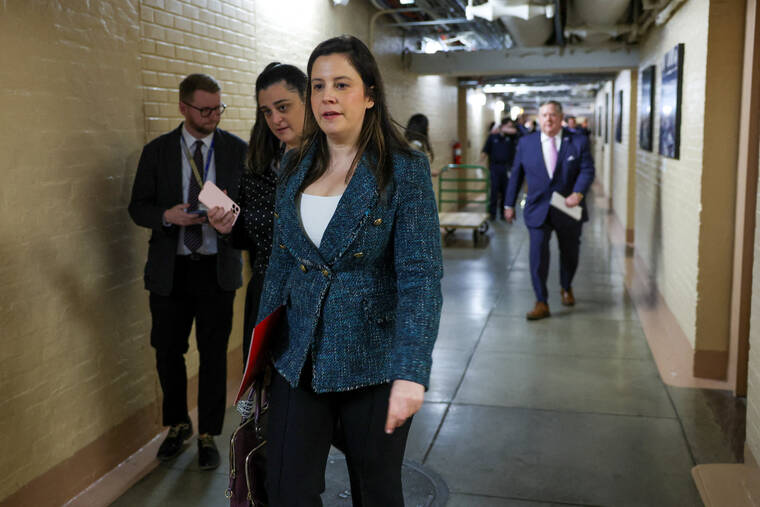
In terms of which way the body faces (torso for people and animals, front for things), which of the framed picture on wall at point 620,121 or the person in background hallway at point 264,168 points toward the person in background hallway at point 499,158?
the framed picture on wall

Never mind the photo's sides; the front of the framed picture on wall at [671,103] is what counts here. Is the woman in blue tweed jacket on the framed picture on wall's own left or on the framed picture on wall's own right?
on the framed picture on wall's own left

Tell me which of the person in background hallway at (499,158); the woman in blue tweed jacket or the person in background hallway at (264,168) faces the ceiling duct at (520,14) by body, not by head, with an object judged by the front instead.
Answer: the person in background hallway at (499,158)

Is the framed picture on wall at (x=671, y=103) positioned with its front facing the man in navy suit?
yes

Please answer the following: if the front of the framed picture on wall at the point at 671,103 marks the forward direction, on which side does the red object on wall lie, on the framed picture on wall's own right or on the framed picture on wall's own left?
on the framed picture on wall's own right

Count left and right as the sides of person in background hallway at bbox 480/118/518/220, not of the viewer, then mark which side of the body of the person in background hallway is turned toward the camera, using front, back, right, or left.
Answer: front

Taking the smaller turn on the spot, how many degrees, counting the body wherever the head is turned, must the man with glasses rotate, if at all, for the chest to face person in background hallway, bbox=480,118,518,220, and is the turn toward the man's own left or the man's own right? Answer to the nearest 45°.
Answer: approximately 135° to the man's own left

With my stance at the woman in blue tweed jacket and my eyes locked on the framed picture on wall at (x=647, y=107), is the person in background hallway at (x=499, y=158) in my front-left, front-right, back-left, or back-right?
front-left

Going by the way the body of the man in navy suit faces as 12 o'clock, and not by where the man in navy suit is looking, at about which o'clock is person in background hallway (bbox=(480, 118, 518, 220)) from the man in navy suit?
The person in background hallway is roughly at 6 o'clock from the man in navy suit.

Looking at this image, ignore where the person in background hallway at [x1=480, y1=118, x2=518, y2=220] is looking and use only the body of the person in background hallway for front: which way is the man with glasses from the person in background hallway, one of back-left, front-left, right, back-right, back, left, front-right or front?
front

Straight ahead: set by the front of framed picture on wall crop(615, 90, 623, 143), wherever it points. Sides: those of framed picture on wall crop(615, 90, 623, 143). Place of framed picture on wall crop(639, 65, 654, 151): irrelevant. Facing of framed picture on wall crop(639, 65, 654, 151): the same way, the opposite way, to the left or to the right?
the same way

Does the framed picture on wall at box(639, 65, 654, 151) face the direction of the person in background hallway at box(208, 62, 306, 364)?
no

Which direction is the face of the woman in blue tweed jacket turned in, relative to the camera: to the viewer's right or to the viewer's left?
to the viewer's left

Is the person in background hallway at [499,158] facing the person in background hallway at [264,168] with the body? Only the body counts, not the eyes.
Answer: yes

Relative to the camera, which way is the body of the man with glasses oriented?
toward the camera

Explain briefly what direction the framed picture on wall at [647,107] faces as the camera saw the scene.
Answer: facing to the left of the viewer

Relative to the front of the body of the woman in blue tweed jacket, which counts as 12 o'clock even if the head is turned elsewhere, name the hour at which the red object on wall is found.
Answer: The red object on wall is roughly at 5 o'clock from the woman in blue tweed jacket.

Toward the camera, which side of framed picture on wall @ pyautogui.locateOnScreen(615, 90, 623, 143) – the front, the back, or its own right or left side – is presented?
left

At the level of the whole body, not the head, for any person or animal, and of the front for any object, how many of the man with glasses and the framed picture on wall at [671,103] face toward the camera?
1

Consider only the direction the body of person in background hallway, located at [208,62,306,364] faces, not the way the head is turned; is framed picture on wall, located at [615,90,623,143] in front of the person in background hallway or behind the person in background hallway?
behind
